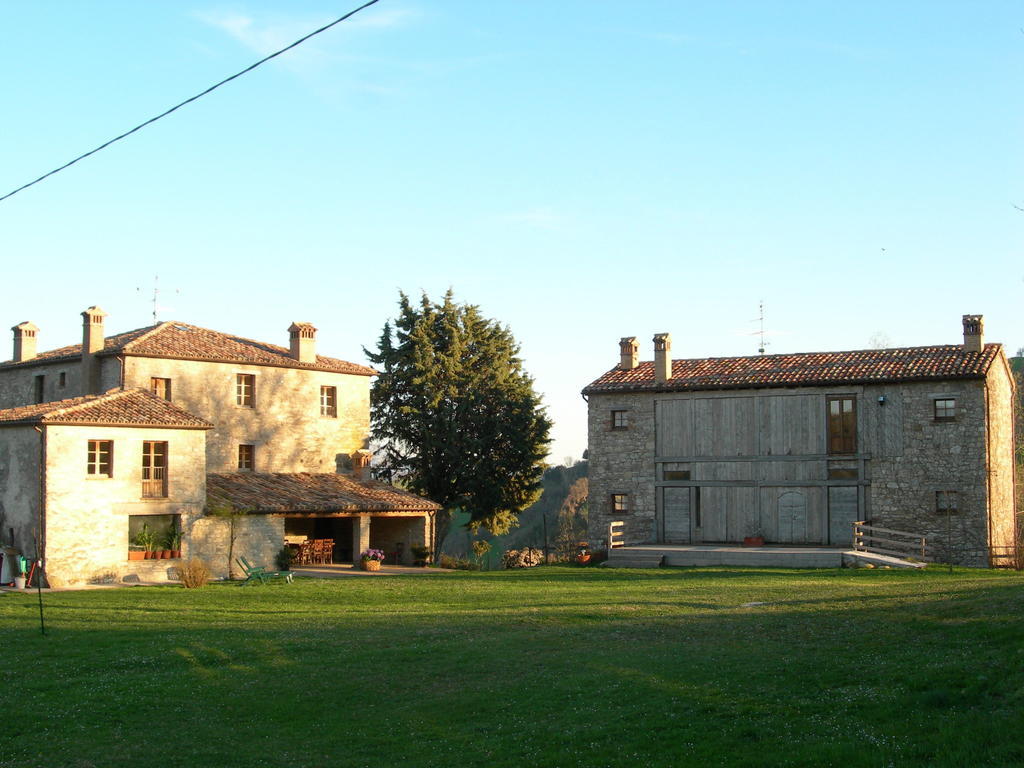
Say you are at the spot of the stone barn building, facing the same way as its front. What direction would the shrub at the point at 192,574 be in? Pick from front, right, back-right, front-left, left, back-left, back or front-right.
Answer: front-right

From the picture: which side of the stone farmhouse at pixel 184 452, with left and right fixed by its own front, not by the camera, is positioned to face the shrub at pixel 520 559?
left

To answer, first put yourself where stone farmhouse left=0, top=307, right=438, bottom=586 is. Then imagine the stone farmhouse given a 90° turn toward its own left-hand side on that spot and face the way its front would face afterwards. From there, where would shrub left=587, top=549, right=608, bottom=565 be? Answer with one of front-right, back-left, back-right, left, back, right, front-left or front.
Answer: front

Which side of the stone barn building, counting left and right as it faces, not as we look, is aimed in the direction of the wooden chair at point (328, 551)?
right

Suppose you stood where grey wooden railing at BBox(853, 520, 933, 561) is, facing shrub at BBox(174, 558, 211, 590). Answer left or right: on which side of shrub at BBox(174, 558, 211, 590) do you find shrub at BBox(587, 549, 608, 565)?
right

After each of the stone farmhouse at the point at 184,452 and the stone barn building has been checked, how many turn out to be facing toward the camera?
2

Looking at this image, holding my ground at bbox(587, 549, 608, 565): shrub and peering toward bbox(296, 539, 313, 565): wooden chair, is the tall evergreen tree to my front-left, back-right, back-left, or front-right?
front-right

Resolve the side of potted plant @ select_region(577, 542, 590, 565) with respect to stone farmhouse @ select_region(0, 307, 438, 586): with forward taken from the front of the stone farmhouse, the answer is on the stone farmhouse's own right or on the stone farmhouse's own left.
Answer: on the stone farmhouse's own left

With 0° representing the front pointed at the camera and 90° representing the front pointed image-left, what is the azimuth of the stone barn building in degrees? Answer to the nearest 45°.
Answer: approximately 0°

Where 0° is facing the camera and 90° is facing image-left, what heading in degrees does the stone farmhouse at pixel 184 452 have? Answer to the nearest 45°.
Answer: approximately 0°
